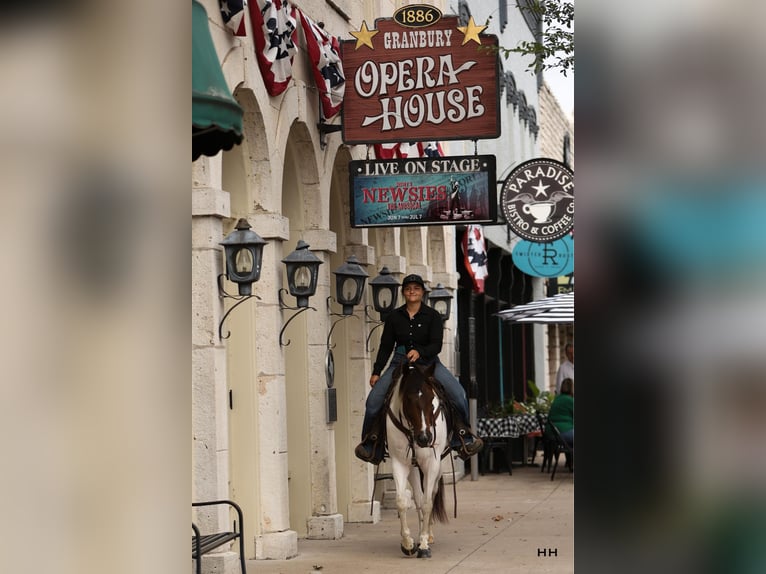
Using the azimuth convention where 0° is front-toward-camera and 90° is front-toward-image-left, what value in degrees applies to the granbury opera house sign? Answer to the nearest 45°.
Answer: approximately 0°

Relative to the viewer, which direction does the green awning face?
to the viewer's right

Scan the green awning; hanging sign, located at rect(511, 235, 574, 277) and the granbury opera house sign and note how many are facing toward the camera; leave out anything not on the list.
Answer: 2

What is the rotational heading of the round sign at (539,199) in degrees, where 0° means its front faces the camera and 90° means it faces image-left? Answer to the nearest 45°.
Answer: approximately 0°

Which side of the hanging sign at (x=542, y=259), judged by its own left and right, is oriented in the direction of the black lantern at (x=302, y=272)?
front
